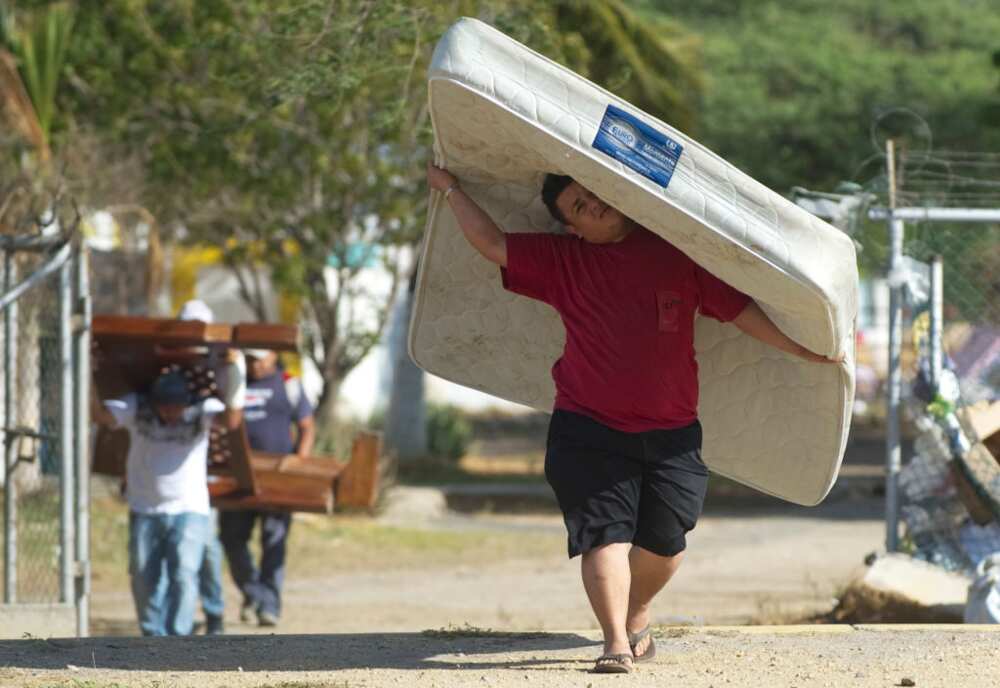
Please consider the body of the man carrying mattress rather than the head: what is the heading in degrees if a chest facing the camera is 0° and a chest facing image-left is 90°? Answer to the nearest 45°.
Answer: approximately 0°

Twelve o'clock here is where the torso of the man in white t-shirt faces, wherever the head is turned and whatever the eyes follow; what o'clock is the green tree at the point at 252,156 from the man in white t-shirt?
The green tree is roughly at 6 o'clock from the man in white t-shirt.

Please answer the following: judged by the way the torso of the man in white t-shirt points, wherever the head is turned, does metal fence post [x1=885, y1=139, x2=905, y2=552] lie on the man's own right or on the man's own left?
on the man's own left

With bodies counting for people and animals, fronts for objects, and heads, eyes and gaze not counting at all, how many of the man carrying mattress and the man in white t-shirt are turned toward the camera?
2

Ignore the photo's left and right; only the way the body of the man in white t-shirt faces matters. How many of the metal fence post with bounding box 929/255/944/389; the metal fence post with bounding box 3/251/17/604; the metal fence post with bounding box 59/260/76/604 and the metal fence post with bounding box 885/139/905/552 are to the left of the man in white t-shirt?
2

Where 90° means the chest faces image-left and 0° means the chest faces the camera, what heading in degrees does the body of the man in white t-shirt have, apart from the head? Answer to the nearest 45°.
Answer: approximately 0°

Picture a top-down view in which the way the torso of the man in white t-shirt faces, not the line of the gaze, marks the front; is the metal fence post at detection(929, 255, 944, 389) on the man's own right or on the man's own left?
on the man's own left

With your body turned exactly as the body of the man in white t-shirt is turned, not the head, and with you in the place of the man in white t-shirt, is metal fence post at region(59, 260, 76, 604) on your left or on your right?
on your right

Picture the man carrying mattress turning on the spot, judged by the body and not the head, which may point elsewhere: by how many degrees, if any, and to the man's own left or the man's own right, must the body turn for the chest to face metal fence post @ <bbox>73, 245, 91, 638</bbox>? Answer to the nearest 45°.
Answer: approximately 135° to the man's own right

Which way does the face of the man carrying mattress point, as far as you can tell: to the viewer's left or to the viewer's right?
to the viewer's right

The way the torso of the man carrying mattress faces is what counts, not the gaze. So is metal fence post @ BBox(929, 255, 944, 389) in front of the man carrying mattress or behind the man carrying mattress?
behind
